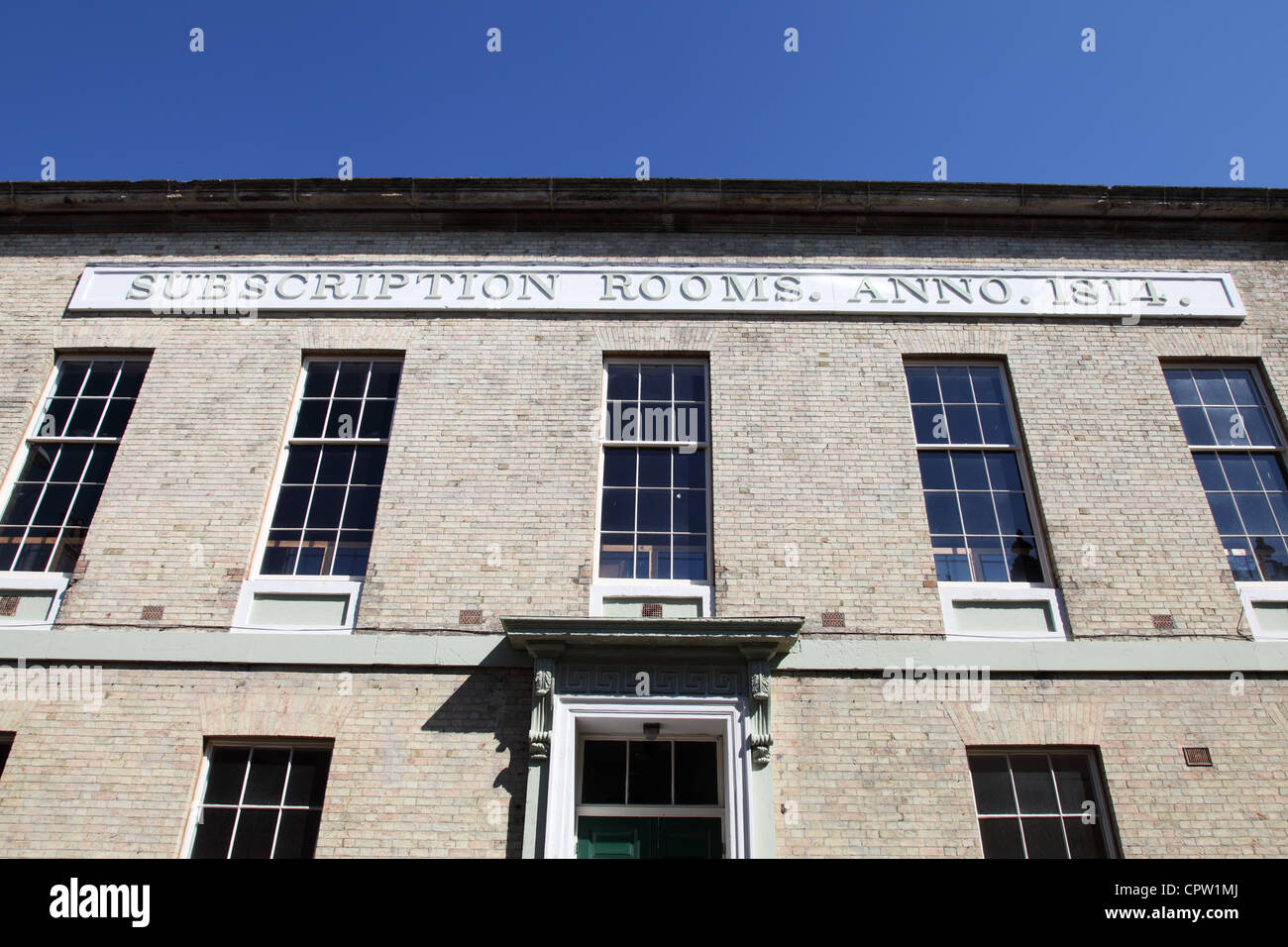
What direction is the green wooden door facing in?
toward the camera
